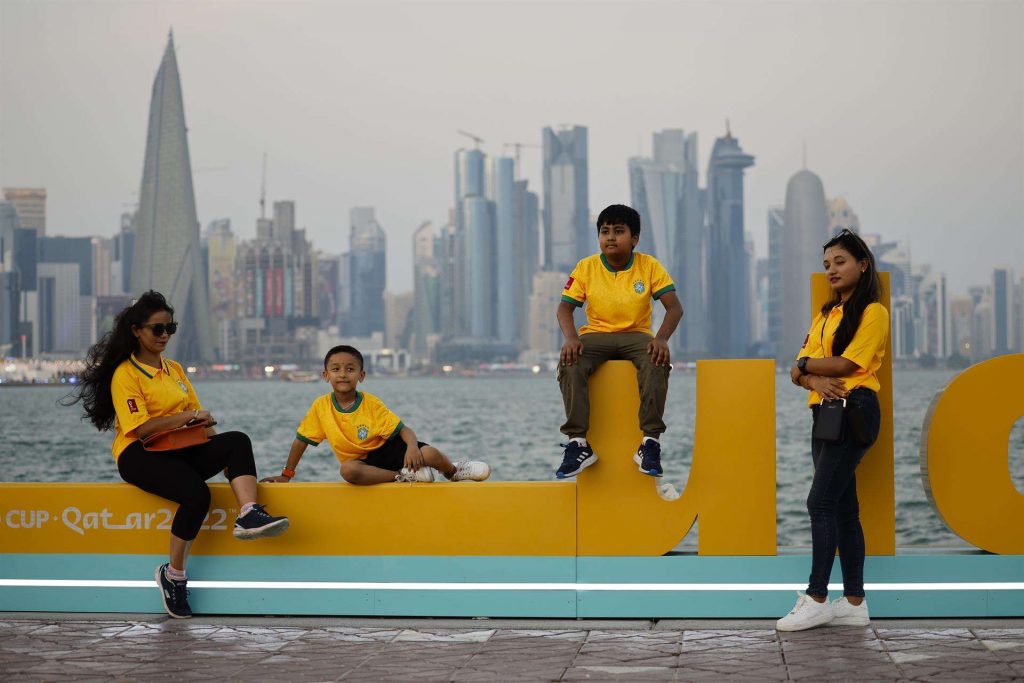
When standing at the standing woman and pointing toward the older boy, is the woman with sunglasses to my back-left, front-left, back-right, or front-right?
front-left

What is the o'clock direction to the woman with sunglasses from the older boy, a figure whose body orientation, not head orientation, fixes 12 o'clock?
The woman with sunglasses is roughly at 3 o'clock from the older boy.

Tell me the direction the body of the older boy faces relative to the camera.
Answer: toward the camera

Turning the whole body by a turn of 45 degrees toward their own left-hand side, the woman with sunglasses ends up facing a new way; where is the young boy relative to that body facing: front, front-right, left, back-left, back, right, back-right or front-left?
front

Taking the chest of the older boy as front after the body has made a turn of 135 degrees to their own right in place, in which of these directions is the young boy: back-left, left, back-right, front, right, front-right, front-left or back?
front-left

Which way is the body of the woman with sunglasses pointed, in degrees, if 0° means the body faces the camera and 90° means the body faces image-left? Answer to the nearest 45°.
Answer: approximately 315°

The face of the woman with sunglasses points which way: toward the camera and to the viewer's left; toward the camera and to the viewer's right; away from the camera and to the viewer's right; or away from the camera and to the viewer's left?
toward the camera and to the viewer's right

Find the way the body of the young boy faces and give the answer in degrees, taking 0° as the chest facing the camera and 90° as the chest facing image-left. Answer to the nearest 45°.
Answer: approximately 0°

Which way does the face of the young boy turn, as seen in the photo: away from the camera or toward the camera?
toward the camera

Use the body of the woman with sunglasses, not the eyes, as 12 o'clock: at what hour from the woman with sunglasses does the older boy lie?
The older boy is roughly at 11 o'clock from the woman with sunglasses.
